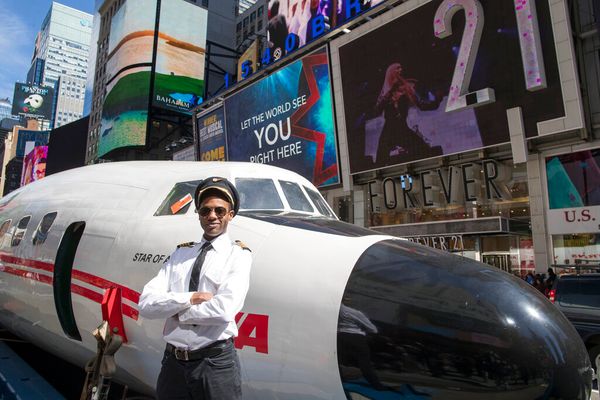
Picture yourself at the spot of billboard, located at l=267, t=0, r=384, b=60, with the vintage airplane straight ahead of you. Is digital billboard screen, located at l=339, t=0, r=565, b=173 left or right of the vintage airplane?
left

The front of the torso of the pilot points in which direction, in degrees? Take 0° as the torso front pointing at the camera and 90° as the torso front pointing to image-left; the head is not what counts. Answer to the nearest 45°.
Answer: approximately 45°

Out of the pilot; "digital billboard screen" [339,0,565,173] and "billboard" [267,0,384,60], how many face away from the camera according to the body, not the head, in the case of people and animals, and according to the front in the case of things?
0

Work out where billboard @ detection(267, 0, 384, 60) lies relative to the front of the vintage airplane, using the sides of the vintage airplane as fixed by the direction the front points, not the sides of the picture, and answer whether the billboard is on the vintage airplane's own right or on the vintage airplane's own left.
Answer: on the vintage airplane's own left

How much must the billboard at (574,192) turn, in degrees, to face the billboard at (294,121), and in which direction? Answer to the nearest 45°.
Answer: approximately 45° to its right

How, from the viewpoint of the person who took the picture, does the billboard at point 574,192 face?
facing the viewer and to the left of the viewer

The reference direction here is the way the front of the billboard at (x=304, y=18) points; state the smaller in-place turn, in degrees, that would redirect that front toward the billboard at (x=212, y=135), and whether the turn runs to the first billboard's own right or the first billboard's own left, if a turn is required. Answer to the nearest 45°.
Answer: approximately 90° to the first billboard's own right

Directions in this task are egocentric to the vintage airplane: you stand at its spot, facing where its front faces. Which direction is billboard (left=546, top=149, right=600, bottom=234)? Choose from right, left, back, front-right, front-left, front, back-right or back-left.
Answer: left

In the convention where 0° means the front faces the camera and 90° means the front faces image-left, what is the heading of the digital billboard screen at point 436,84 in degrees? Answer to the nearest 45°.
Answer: approximately 45°
